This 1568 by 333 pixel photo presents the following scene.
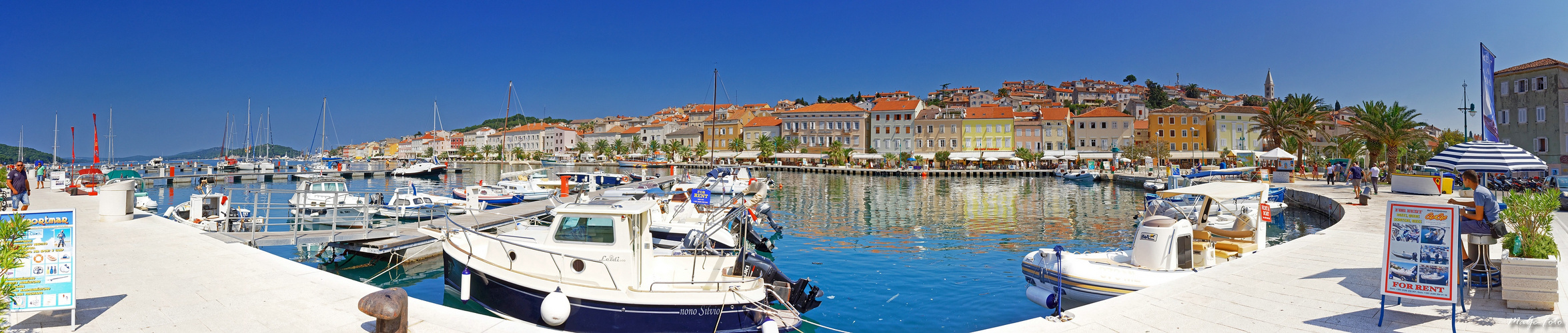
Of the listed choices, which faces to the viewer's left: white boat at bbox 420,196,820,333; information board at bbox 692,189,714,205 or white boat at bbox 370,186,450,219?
white boat at bbox 420,196,820,333

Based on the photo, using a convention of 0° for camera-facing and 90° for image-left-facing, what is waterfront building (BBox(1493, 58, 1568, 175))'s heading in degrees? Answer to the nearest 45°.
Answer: approximately 45°

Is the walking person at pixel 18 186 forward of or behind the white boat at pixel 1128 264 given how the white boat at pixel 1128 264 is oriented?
forward

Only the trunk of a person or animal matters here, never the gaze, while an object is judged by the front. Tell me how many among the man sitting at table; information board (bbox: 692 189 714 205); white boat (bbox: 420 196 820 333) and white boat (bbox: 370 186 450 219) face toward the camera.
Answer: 1

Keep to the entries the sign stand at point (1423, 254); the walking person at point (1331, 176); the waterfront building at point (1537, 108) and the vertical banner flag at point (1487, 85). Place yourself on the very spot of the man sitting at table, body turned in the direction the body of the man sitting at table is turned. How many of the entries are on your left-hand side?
1

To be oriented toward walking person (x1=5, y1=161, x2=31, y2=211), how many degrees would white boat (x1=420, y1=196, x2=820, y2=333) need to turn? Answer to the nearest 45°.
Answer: approximately 45° to its right

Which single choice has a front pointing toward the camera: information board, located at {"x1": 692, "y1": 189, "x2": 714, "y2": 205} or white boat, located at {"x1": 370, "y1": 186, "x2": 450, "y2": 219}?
the information board

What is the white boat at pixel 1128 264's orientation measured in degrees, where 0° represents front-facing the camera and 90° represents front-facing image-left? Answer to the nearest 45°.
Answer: approximately 45°

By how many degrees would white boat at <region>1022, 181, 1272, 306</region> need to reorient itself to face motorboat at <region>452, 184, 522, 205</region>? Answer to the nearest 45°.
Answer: approximately 45° to its right
